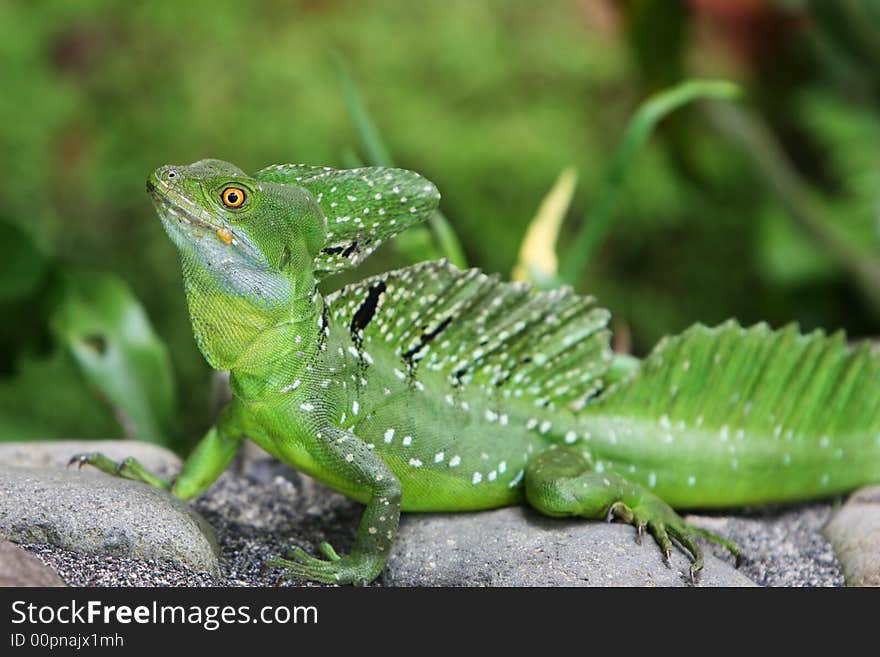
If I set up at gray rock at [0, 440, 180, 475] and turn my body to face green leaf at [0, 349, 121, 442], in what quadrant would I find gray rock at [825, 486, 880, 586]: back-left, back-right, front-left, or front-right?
back-right

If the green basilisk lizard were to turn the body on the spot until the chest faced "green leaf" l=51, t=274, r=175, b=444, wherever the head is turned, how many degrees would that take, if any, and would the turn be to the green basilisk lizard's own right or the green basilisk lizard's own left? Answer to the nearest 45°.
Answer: approximately 45° to the green basilisk lizard's own right

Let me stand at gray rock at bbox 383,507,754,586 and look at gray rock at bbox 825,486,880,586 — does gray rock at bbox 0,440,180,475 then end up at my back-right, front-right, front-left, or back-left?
back-left

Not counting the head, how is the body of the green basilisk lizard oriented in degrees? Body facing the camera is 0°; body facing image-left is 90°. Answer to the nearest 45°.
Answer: approximately 90°

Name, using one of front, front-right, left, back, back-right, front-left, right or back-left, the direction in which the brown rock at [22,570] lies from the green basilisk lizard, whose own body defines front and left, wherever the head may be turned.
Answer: front-left
